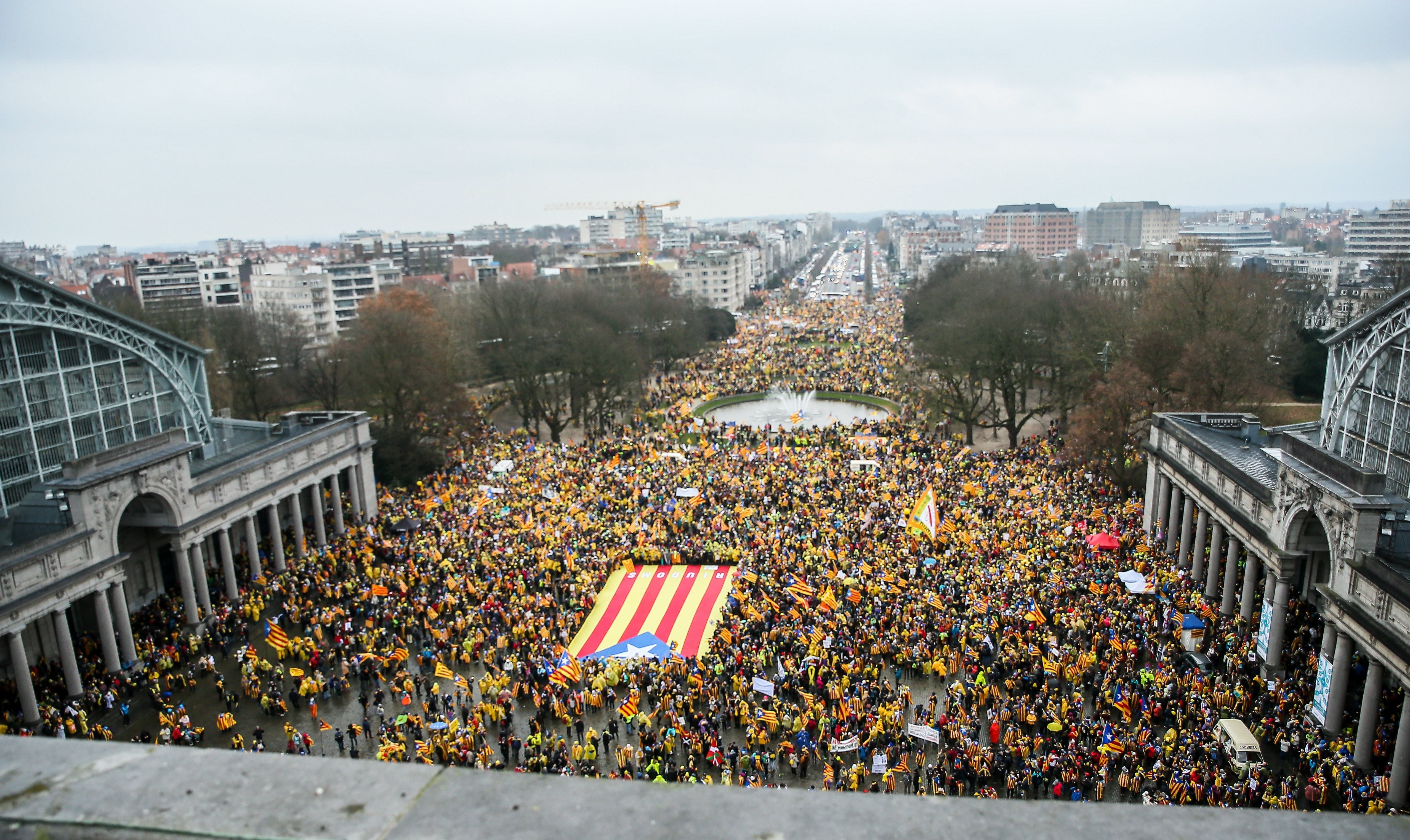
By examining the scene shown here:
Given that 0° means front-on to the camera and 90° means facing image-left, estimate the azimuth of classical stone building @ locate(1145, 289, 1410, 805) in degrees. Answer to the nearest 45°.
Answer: approximately 45°

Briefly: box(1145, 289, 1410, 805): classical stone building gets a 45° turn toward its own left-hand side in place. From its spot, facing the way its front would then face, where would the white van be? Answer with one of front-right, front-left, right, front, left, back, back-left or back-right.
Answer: front

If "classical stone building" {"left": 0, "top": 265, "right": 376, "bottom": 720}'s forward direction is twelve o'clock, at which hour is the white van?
The white van is roughly at 12 o'clock from the classical stone building.

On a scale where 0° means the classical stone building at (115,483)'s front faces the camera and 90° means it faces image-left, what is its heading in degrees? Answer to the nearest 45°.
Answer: approximately 315°

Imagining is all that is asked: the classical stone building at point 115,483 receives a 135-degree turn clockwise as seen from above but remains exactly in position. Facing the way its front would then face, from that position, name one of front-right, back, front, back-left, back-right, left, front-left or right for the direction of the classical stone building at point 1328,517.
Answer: back-left
